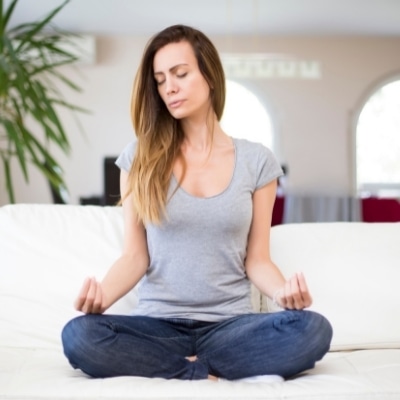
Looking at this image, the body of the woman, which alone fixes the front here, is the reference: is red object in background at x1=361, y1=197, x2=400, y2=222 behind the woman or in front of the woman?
behind

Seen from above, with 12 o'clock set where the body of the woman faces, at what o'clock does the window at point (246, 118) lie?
The window is roughly at 6 o'clock from the woman.

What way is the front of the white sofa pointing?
toward the camera

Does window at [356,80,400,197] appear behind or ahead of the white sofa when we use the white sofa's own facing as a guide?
behind

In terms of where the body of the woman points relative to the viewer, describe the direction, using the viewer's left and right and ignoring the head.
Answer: facing the viewer

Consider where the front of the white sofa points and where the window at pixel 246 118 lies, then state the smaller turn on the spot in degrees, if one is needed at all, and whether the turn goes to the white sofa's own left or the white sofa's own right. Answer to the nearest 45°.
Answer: approximately 180°
